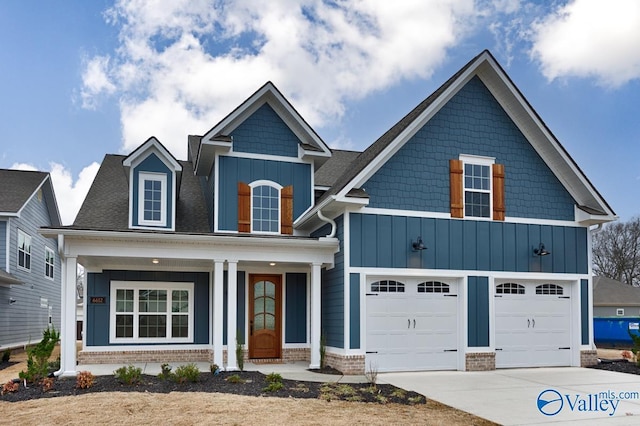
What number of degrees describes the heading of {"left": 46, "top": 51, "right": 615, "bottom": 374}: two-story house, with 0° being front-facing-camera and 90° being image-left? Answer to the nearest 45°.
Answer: approximately 0°

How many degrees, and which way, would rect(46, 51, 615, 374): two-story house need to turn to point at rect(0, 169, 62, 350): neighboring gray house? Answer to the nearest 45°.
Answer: approximately 135° to its right

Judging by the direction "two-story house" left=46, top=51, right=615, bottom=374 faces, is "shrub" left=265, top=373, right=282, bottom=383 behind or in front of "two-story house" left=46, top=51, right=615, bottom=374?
in front

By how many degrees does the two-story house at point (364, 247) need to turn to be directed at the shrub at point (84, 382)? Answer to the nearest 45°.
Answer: approximately 45° to its right

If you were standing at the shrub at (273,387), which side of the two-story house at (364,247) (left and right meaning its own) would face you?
front

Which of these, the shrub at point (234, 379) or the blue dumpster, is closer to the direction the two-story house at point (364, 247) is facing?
the shrub

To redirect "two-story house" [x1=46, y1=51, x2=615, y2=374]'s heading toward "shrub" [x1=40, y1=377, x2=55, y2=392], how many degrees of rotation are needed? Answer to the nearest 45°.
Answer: approximately 45° to its right

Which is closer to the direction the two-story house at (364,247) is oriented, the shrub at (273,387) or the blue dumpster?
the shrub

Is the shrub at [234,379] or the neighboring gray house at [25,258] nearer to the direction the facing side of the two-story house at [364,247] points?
the shrub

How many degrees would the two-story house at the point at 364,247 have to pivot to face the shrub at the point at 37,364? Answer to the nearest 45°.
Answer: approximately 45° to its right
